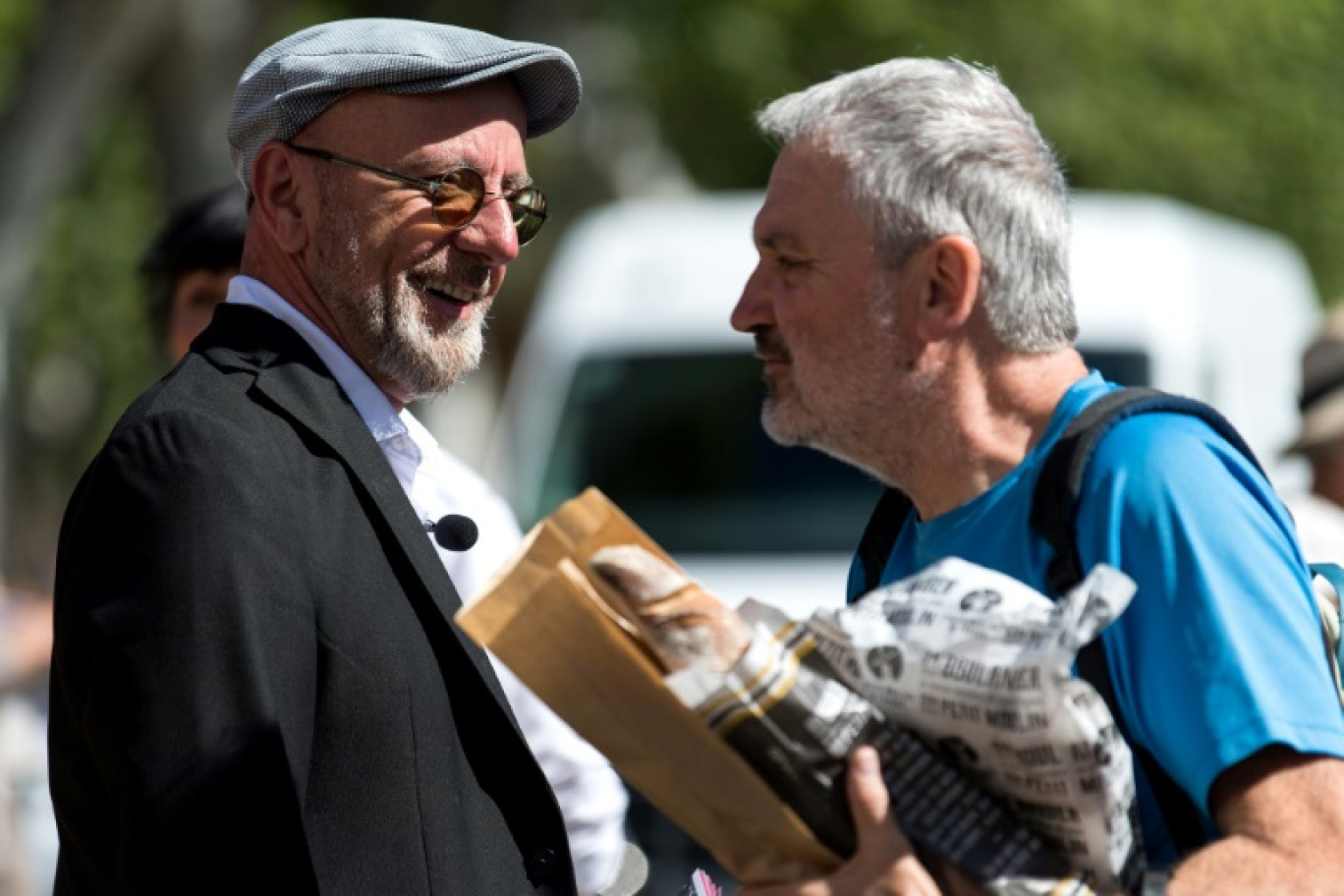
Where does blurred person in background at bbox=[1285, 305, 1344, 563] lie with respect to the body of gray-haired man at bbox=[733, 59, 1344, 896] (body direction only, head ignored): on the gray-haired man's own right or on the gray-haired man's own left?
on the gray-haired man's own right

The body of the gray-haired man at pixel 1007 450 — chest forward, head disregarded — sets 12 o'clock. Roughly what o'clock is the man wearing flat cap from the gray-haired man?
The man wearing flat cap is roughly at 12 o'clock from the gray-haired man.

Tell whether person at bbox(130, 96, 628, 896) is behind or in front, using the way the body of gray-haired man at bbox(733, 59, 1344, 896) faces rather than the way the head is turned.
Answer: in front

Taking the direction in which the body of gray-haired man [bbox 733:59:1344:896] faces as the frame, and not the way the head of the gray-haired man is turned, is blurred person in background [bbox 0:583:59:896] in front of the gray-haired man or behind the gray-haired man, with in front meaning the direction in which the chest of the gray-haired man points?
in front

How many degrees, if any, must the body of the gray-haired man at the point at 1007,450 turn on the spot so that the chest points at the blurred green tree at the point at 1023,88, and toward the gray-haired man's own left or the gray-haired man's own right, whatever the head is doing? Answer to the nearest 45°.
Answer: approximately 90° to the gray-haired man's own right

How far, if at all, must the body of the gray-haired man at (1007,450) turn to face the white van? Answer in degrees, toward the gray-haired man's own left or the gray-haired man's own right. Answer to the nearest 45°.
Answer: approximately 90° to the gray-haired man's own right

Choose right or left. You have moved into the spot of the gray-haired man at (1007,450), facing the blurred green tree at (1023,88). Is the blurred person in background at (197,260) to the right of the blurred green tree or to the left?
left

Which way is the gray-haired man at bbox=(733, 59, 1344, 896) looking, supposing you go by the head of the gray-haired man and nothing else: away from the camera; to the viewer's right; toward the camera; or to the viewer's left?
to the viewer's left

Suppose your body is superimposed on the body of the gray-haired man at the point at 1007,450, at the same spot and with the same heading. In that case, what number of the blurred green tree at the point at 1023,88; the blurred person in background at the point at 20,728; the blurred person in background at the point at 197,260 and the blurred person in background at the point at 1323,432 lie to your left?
0

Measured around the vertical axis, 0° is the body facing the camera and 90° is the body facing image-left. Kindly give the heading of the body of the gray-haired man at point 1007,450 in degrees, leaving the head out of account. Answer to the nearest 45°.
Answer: approximately 90°
